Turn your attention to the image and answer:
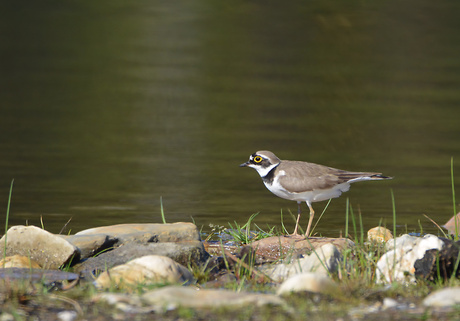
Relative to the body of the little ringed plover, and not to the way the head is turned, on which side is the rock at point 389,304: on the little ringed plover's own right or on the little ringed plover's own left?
on the little ringed plover's own left

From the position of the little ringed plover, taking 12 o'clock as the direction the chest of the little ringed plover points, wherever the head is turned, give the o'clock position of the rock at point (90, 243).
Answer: The rock is roughly at 11 o'clock from the little ringed plover.

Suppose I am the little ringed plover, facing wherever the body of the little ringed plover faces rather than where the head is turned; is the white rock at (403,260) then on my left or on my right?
on my left

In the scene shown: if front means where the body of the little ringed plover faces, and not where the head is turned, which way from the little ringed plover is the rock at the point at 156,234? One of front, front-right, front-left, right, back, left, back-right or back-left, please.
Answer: front-left

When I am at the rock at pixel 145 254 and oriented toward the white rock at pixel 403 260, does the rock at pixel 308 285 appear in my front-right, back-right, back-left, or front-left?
front-right

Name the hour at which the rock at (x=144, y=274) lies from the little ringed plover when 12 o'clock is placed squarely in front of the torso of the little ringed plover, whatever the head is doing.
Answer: The rock is roughly at 10 o'clock from the little ringed plover.

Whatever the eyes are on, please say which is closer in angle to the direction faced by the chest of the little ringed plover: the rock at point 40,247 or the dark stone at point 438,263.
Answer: the rock

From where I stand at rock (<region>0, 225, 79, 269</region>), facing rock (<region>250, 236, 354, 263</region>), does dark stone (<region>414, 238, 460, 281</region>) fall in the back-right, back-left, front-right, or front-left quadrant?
front-right

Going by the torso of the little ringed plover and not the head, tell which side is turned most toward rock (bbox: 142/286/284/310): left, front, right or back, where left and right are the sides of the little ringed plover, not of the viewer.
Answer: left

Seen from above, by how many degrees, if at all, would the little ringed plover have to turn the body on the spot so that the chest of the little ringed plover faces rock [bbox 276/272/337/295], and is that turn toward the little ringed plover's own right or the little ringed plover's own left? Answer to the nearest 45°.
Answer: approximately 90° to the little ringed plover's own left

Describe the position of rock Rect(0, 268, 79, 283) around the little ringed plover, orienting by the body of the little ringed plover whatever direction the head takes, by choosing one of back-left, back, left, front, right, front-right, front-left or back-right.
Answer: front-left

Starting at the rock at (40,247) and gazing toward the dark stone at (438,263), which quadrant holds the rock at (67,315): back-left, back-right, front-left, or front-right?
front-right

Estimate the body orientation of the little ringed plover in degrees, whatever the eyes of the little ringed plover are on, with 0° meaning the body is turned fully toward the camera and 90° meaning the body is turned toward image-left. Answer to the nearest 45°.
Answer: approximately 90°

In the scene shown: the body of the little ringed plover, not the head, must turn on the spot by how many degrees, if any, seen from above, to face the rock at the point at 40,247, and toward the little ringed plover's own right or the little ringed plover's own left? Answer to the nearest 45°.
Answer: approximately 45° to the little ringed plover's own left

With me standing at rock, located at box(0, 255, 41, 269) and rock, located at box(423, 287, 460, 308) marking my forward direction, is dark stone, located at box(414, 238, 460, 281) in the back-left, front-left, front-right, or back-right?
front-left

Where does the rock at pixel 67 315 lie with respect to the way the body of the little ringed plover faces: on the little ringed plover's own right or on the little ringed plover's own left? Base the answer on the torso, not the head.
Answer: on the little ringed plover's own left

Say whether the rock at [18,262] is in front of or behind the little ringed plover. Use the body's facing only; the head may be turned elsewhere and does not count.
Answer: in front

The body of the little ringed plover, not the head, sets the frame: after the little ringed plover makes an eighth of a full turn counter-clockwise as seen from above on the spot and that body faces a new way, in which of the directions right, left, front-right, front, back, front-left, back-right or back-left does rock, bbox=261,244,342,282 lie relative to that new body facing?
front-left
